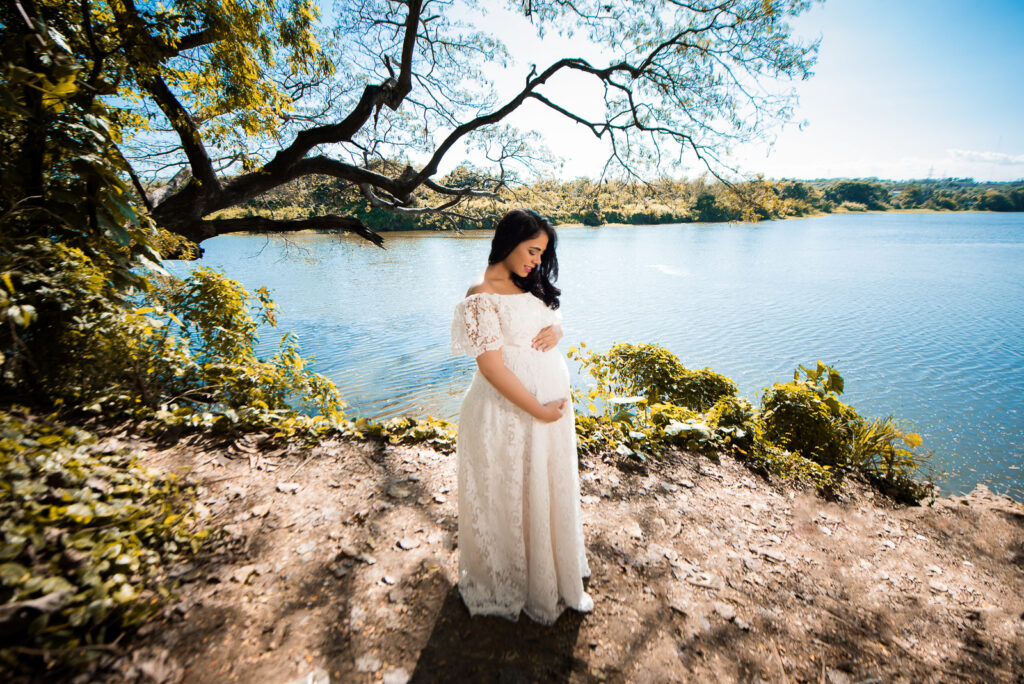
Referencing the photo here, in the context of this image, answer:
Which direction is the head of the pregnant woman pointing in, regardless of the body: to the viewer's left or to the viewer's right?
to the viewer's right

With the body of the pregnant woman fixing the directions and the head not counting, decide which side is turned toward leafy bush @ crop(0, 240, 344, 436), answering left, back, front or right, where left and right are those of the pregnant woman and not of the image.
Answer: back

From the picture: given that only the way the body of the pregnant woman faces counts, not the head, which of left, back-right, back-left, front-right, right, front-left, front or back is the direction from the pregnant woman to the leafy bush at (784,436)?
left

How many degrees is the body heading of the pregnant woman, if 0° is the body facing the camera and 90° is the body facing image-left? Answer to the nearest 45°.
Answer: approximately 315°

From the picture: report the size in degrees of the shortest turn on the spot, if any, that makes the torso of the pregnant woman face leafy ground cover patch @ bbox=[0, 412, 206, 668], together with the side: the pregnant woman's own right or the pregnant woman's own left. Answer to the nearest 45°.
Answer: approximately 135° to the pregnant woman's own right

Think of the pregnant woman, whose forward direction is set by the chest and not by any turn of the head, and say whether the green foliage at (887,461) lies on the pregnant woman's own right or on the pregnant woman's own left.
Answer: on the pregnant woman's own left

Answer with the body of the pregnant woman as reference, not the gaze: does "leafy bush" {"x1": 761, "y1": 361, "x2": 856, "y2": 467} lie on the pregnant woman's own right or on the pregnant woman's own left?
on the pregnant woman's own left

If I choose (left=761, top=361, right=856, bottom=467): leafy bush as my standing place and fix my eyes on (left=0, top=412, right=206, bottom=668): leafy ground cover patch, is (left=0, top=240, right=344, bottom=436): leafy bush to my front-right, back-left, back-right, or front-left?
front-right
